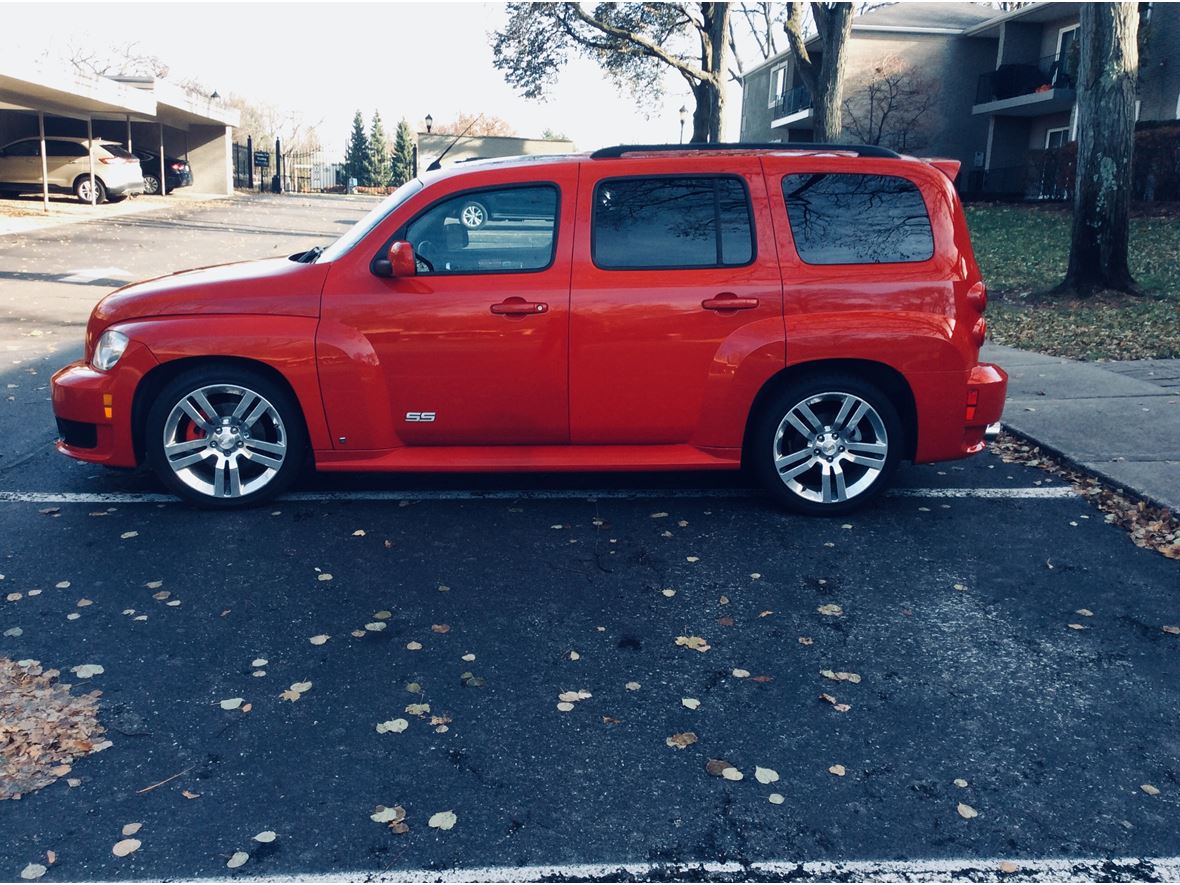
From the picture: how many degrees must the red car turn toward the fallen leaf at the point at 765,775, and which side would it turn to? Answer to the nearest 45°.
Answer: approximately 90° to its left

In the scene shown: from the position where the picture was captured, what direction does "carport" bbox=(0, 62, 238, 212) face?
facing the viewer and to the right of the viewer

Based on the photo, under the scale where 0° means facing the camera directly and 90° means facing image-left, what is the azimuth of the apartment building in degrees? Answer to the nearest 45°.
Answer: approximately 45°

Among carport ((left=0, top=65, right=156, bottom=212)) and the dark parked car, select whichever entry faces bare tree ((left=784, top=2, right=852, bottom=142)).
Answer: the carport

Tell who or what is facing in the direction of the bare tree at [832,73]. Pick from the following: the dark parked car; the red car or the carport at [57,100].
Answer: the carport

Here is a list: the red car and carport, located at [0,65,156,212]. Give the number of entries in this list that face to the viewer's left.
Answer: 1

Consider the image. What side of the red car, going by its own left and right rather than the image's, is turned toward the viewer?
left

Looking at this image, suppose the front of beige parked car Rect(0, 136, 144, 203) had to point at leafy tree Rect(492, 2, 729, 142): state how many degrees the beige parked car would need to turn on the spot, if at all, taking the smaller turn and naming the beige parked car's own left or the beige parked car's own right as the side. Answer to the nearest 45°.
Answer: approximately 135° to the beige parked car's own right

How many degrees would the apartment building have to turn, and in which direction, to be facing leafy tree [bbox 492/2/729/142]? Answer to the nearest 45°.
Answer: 0° — it already faces it

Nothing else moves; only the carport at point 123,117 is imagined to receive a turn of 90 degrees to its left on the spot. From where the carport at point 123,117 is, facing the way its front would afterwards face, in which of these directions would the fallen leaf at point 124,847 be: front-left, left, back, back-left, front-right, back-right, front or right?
back-right

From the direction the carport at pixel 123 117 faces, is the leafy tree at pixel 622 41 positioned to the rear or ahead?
ahead

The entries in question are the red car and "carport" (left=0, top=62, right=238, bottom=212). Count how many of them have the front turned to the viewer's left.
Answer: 1

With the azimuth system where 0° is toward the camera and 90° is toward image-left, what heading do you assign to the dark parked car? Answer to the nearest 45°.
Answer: approximately 135°
